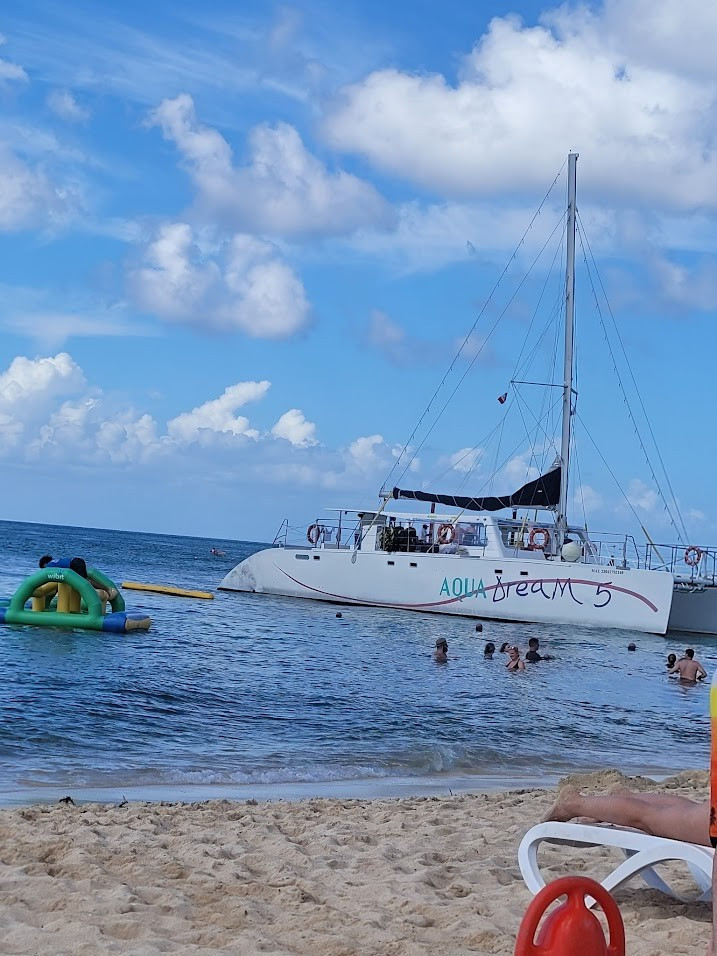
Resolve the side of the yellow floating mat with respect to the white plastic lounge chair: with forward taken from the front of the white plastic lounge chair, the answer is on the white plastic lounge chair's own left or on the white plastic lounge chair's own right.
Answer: on the white plastic lounge chair's own right

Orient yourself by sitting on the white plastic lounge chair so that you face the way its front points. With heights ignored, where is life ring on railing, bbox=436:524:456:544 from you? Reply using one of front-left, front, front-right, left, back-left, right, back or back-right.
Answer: right

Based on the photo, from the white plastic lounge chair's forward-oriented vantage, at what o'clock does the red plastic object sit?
The red plastic object is roughly at 9 o'clock from the white plastic lounge chair.

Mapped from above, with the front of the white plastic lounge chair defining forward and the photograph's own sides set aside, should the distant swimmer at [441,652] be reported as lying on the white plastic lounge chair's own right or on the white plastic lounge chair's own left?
on the white plastic lounge chair's own right

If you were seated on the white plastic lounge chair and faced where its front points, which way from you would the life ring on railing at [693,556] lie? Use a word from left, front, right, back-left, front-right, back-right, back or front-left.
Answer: right

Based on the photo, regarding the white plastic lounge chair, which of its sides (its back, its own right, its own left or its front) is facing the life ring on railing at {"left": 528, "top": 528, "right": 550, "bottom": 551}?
right

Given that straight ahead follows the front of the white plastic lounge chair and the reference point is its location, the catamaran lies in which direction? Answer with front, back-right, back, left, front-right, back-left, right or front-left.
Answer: right

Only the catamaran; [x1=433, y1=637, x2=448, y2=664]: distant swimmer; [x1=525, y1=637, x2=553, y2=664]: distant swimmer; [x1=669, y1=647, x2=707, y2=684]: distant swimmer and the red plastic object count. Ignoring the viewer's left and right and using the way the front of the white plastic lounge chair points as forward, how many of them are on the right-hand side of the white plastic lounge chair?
4

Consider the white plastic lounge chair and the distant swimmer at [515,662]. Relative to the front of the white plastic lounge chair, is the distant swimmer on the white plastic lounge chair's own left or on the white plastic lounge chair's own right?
on the white plastic lounge chair's own right

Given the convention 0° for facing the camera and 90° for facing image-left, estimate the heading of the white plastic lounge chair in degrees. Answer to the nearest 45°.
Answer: approximately 90°
